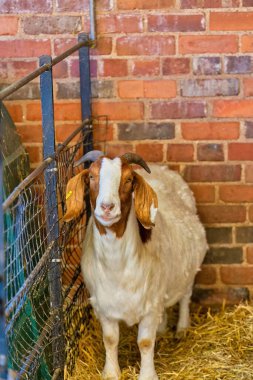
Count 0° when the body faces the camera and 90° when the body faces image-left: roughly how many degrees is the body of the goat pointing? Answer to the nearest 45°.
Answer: approximately 45°

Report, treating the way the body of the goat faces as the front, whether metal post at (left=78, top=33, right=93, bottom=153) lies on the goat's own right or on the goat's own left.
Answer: on the goat's own right
